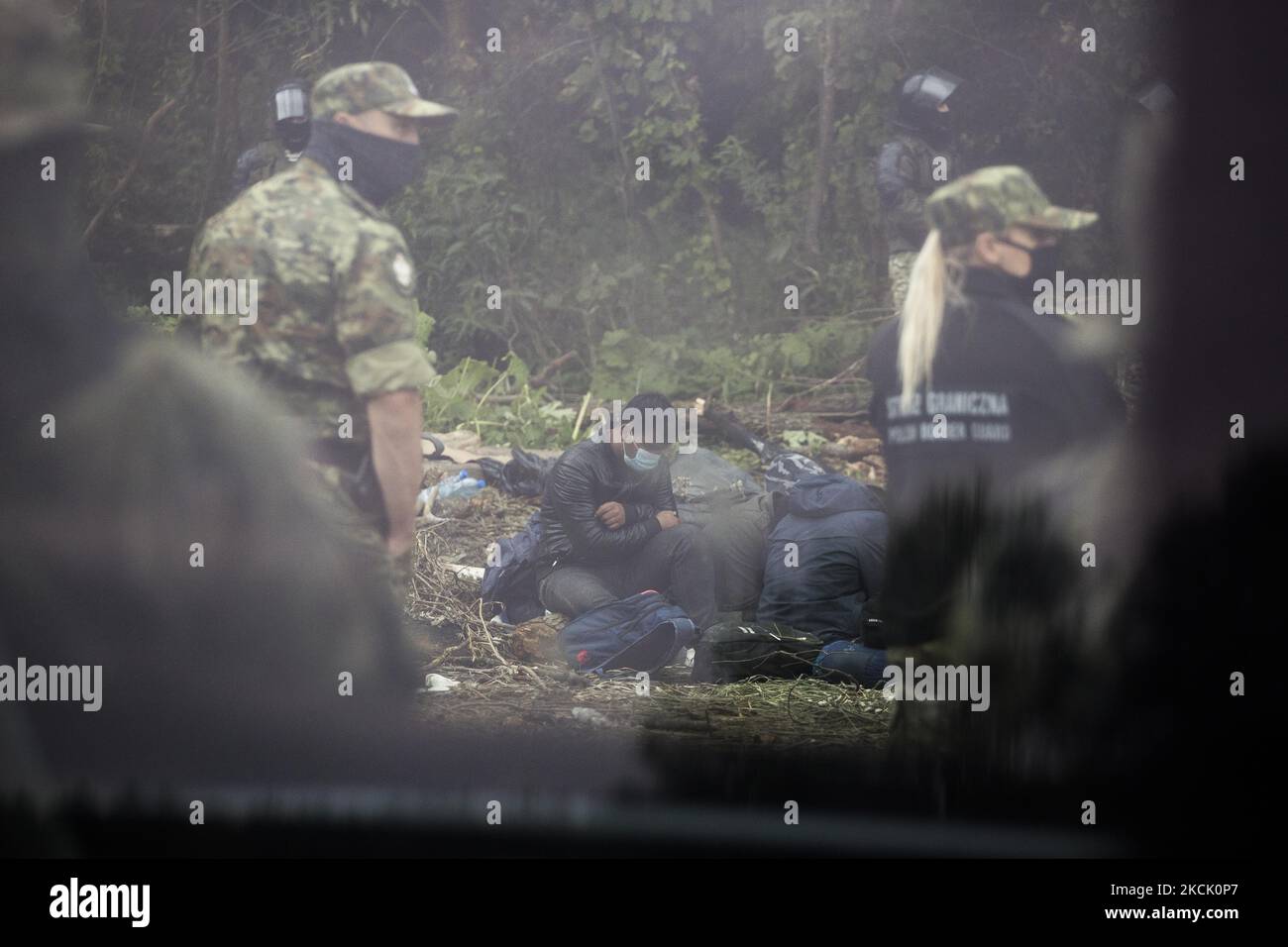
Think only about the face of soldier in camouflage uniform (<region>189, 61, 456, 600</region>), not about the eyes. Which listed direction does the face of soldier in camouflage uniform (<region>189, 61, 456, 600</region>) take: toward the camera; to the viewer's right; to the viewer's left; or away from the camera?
to the viewer's right

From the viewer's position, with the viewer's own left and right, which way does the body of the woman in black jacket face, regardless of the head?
facing away from the viewer and to the right of the viewer

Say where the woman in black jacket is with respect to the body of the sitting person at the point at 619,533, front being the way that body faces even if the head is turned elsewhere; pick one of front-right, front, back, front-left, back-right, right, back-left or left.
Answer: front-left

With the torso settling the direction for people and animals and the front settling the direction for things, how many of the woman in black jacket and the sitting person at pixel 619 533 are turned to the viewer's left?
0

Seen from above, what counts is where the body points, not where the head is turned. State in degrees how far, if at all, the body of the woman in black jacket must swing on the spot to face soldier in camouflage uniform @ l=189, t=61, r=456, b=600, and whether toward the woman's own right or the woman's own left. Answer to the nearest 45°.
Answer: approximately 135° to the woman's own left

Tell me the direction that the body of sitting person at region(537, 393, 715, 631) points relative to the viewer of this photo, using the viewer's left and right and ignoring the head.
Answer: facing the viewer and to the right of the viewer

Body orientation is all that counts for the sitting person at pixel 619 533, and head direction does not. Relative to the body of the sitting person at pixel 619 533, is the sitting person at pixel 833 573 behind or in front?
in front
